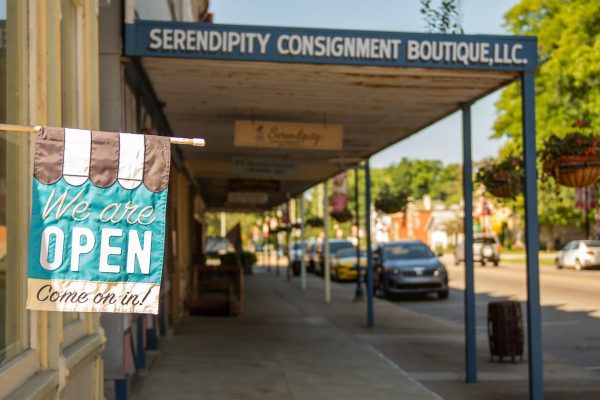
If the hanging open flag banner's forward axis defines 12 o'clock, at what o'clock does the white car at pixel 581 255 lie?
The white car is roughly at 7 o'clock from the hanging open flag banner.

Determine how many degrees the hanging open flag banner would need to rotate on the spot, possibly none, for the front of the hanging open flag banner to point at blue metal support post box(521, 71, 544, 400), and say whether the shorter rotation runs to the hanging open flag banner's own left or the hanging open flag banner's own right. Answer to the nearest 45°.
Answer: approximately 135° to the hanging open flag banner's own left

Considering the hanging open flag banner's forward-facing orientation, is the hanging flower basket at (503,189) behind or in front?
behind

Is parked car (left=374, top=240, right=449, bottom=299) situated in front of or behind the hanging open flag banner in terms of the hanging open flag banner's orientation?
behind

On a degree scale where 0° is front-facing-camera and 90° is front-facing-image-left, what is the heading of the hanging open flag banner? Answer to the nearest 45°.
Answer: approximately 0°

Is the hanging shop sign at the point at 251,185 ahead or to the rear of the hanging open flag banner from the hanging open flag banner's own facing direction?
to the rear

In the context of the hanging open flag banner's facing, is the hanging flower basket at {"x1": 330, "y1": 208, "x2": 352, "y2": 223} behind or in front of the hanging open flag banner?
behind

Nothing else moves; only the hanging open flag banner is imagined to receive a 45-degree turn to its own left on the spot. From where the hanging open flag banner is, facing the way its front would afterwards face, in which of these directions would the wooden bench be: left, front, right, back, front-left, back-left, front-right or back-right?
back-left

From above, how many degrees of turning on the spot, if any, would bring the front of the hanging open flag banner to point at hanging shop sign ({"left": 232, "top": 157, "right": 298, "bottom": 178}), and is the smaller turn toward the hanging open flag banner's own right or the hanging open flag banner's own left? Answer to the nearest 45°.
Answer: approximately 180°
